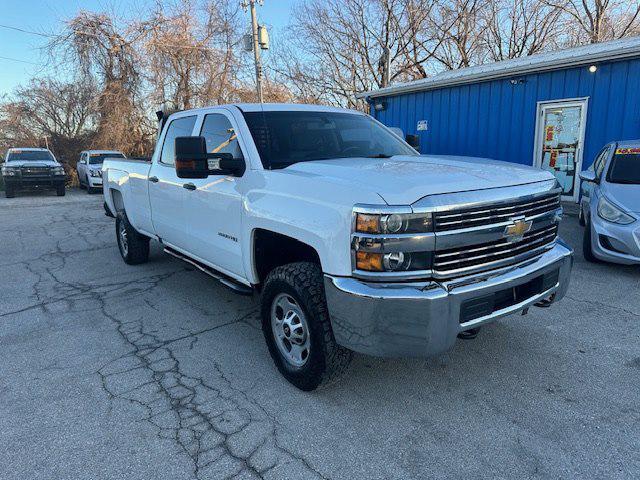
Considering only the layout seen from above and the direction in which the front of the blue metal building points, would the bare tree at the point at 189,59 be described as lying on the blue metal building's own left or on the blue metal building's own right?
on the blue metal building's own right

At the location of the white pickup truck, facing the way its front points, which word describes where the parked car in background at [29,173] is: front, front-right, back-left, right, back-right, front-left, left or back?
back

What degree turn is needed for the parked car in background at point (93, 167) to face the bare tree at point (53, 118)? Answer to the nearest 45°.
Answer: approximately 135° to its left

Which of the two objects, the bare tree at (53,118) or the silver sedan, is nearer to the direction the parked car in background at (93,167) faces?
the silver sedan

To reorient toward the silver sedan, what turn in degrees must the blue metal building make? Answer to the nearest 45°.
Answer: approximately 45° to its left

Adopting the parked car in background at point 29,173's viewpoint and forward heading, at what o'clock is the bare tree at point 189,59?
The bare tree is roughly at 8 o'clock from the parked car in background.

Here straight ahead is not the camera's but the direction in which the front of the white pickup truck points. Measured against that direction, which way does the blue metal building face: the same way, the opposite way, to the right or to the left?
to the right

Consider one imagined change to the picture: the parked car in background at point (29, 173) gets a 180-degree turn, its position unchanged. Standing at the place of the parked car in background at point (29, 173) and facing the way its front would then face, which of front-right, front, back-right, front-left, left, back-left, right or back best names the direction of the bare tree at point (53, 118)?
front

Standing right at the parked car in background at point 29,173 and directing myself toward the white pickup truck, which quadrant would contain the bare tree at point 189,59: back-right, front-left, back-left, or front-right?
back-left

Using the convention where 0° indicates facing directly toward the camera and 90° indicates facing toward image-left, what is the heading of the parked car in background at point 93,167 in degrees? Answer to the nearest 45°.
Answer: approximately 315°

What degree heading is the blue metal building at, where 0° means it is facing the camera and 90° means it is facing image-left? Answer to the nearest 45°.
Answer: approximately 45°

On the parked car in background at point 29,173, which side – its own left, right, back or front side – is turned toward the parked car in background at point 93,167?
left
